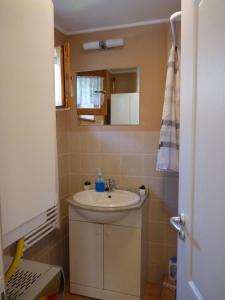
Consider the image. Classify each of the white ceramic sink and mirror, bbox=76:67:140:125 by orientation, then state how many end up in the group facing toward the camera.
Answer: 2

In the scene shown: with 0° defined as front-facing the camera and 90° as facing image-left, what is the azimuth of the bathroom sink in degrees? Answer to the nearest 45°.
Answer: approximately 0°

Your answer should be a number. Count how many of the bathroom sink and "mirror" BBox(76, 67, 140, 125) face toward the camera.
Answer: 2

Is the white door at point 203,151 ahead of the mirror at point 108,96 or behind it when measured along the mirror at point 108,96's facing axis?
ahead

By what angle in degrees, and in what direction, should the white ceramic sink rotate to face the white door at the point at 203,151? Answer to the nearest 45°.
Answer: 0° — it already faces it

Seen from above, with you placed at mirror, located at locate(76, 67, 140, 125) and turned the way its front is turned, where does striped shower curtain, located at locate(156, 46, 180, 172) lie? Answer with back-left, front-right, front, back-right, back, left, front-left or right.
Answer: front-left
